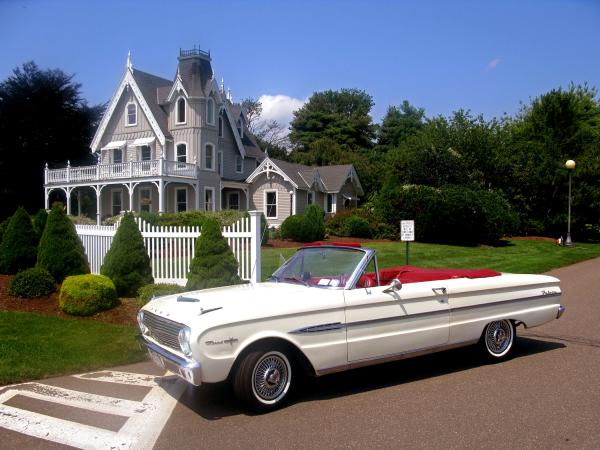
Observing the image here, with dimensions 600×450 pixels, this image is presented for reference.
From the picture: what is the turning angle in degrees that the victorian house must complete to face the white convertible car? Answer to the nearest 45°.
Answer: approximately 45° to its left

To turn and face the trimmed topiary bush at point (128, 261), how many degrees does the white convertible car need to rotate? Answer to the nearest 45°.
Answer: approximately 90° to its right

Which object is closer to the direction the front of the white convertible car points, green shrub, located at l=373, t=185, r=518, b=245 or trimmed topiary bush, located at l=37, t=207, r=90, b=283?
the trimmed topiary bush

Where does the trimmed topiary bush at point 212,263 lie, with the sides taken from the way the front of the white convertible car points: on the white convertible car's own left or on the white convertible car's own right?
on the white convertible car's own right

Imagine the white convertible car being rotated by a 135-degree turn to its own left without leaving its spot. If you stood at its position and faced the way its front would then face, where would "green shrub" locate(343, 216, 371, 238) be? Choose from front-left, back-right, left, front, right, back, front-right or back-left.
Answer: left

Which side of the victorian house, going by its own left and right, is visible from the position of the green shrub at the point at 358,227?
left

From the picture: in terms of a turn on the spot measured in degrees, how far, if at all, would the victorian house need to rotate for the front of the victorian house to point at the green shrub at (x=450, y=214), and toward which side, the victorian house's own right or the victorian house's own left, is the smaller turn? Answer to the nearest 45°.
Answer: approximately 90° to the victorian house's own left

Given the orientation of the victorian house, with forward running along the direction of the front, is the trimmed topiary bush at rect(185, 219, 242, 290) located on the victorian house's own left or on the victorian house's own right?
on the victorian house's own left

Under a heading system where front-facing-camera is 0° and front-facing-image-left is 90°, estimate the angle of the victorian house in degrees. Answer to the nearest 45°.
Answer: approximately 45°
